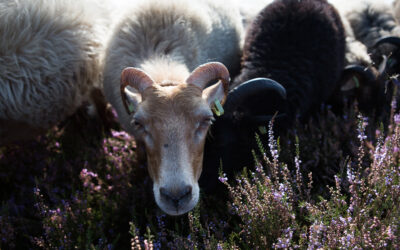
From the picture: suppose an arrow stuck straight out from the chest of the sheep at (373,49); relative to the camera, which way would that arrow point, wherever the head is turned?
toward the camera

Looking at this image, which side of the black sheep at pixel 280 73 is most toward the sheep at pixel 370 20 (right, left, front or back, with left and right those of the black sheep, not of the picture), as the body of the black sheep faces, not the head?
back

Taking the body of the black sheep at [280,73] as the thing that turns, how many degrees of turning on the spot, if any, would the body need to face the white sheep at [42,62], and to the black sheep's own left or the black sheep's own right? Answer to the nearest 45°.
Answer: approximately 45° to the black sheep's own right

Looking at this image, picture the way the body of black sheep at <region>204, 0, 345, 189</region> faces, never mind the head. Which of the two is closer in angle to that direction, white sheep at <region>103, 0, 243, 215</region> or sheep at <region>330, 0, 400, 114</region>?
the white sheep

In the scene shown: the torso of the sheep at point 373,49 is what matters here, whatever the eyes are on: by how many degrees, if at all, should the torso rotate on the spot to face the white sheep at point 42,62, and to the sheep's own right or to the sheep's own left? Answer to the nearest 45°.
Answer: approximately 45° to the sheep's own right

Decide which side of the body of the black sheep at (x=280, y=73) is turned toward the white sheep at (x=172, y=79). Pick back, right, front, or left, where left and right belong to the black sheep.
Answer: right

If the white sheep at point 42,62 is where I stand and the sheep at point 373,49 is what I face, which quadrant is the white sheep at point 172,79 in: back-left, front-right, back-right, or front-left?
front-right
